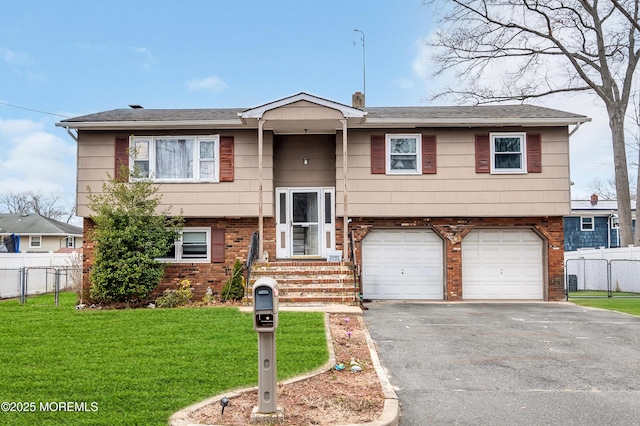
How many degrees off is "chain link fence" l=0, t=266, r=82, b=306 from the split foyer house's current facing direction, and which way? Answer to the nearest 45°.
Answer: approximately 90° to its right

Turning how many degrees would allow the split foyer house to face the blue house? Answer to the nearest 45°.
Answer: approximately 135° to its left

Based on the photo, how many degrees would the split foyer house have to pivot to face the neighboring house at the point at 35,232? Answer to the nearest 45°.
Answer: approximately 135° to its right

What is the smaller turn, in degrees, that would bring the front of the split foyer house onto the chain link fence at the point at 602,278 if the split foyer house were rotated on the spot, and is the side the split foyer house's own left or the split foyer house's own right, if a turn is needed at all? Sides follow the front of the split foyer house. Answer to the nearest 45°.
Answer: approximately 135° to the split foyer house's own left

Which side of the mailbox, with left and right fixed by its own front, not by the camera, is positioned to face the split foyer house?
back

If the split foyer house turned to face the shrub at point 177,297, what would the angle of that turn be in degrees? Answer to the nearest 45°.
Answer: approximately 90° to its right

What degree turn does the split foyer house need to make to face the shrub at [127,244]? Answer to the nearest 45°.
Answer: approximately 90° to its right

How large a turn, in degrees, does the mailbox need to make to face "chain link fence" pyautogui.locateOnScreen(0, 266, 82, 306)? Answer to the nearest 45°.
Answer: approximately 135° to its right

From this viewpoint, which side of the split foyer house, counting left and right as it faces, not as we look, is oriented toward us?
front

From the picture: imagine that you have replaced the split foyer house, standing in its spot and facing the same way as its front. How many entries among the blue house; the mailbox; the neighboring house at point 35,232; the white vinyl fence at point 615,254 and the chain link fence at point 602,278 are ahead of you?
1

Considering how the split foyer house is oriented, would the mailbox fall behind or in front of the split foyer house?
in front

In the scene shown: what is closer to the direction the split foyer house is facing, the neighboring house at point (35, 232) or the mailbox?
the mailbox

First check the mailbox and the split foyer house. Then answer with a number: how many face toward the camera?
2

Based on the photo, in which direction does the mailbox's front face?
toward the camera
